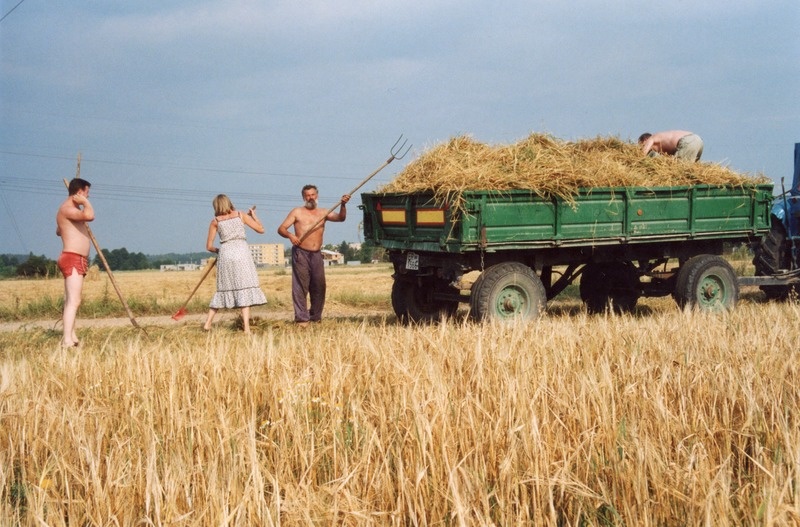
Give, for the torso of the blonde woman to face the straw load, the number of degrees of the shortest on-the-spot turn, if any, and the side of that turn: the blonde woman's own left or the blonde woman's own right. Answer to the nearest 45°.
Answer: approximately 90° to the blonde woman's own right

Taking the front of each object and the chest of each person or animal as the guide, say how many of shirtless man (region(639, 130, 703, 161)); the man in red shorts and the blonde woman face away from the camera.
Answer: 1

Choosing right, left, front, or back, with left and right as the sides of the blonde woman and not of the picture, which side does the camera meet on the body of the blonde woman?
back

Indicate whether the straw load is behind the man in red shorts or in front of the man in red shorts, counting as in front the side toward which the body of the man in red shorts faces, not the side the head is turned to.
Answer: in front

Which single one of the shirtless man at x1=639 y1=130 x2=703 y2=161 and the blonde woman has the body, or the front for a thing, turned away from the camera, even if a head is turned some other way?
the blonde woman

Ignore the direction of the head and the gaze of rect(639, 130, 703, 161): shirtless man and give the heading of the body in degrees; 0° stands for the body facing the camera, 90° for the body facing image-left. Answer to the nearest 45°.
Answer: approximately 90°

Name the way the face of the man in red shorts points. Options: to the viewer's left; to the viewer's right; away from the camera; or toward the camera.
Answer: to the viewer's right

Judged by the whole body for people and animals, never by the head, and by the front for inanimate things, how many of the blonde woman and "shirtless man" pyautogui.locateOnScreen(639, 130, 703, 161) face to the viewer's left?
1

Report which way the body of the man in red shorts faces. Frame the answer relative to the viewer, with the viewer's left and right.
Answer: facing to the right of the viewer

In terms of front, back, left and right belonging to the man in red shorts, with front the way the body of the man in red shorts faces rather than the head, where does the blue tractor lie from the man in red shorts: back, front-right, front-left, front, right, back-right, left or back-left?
front

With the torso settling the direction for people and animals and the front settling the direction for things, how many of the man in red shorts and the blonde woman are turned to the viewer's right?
1

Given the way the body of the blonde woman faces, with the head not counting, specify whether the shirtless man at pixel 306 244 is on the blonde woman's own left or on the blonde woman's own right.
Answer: on the blonde woman's own right

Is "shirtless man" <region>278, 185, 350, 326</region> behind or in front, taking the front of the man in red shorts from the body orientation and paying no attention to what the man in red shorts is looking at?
in front

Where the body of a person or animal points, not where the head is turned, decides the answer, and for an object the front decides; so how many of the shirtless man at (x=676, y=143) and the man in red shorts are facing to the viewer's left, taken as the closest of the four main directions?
1
